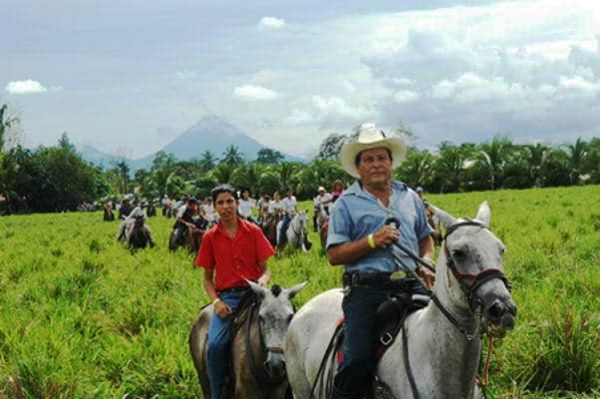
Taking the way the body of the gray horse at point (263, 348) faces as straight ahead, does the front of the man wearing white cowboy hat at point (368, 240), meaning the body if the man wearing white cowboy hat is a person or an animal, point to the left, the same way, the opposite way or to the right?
the same way

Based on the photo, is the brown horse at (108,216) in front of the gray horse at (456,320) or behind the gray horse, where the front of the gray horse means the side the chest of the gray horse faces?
behind

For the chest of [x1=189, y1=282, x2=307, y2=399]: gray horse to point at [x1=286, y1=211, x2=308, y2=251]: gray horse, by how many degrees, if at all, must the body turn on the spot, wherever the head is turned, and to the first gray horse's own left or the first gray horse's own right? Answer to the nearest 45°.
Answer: approximately 135° to the first gray horse's own left

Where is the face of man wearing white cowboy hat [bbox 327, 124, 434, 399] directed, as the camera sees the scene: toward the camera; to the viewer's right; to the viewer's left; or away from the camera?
toward the camera

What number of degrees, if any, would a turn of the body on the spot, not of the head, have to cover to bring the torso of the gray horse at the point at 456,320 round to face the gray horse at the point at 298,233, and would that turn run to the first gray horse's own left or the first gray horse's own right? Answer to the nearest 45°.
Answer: approximately 135° to the first gray horse's own left

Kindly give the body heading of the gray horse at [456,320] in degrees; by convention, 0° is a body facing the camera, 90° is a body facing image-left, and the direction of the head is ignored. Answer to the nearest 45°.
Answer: approximately 315°

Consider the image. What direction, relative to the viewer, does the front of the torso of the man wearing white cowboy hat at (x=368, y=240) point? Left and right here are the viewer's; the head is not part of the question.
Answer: facing the viewer and to the right of the viewer

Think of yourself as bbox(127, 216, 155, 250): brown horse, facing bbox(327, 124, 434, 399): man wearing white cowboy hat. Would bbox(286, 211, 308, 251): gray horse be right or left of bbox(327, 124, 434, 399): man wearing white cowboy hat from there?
left

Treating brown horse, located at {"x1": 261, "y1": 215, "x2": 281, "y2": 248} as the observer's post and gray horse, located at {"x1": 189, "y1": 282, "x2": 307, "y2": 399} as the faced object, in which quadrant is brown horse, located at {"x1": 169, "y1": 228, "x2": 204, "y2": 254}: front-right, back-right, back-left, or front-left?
front-right

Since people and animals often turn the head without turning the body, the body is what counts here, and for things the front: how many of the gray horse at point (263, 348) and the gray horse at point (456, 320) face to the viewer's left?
0

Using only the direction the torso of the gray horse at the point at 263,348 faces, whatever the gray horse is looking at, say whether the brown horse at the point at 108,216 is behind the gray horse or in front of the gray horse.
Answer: behind

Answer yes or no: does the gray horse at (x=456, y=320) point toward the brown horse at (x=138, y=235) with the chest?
no

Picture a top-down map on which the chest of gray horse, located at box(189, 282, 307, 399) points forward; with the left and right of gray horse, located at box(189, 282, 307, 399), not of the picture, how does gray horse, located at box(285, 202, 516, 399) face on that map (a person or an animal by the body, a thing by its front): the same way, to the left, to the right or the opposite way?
the same way

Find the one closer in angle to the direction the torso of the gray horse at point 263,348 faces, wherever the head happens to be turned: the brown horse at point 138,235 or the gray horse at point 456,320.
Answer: the gray horse
